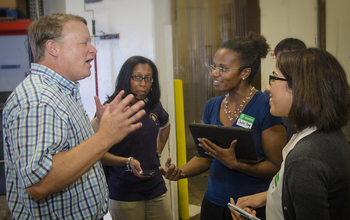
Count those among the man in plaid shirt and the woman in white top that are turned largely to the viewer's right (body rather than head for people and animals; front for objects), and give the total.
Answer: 1

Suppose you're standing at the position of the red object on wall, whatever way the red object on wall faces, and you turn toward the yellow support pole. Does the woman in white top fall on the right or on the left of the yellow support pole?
right

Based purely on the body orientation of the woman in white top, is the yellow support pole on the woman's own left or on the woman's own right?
on the woman's own right

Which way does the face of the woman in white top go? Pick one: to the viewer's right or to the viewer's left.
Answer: to the viewer's left

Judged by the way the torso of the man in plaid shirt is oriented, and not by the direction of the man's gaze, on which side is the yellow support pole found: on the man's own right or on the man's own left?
on the man's own left

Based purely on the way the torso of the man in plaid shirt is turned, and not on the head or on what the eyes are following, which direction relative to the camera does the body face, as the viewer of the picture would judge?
to the viewer's right

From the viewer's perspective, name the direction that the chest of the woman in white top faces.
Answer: to the viewer's left

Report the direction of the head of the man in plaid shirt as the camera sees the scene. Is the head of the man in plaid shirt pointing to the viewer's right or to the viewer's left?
to the viewer's right
